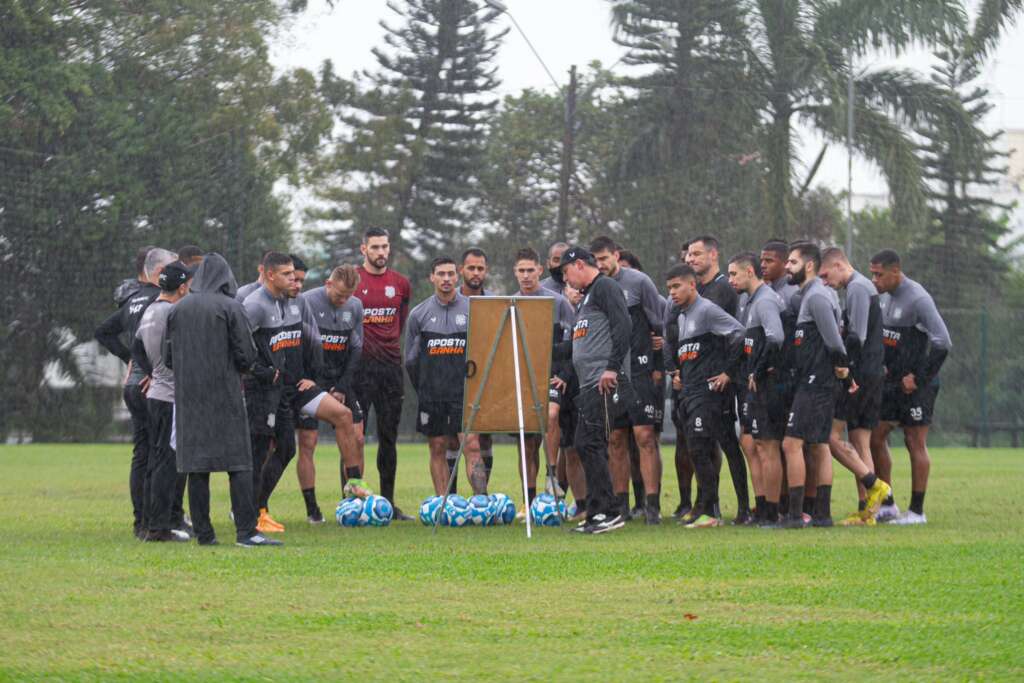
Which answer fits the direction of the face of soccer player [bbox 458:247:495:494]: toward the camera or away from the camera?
toward the camera

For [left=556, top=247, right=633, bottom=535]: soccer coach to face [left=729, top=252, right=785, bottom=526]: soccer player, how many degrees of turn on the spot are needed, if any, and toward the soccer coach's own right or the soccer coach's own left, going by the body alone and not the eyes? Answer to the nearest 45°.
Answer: approximately 135° to the soccer coach's own right

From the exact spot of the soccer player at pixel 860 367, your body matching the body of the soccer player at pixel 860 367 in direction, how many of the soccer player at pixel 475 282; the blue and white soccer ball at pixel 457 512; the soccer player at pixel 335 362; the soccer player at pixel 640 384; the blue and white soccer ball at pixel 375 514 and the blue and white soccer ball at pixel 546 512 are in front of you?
6

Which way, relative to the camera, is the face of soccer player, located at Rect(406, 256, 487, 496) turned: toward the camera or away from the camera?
toward the camera

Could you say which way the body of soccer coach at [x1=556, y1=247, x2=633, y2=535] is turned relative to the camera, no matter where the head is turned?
to the viewer's left

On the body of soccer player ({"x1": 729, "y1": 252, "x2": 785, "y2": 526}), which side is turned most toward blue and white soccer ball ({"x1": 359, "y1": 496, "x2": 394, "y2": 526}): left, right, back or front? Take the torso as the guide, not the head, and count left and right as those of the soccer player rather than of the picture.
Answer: front

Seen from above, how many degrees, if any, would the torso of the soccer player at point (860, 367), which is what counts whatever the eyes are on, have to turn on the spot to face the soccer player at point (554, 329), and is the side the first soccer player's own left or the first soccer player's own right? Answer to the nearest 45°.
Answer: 0° — they already face them

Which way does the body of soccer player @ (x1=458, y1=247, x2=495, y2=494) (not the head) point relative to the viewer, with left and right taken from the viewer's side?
facing the viewer

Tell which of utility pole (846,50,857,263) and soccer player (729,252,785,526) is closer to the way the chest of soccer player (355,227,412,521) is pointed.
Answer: the soccer player

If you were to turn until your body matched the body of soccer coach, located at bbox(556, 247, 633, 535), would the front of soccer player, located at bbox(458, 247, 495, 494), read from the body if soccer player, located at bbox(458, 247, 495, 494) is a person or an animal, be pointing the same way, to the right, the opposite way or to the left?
to the left

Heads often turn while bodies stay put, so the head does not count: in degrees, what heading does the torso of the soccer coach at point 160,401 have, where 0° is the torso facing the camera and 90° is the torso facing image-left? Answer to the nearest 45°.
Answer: approximately 270°

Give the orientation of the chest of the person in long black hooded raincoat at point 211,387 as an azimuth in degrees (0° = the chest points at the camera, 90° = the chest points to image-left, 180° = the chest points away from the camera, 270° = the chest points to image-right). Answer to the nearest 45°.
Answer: approximately 225°

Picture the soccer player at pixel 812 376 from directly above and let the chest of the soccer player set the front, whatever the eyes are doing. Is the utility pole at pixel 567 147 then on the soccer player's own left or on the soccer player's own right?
on the soccer player's own right

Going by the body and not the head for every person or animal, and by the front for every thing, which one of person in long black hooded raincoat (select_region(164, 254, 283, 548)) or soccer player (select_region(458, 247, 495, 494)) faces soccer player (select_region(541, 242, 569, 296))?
person in long black hooded raincoat (select_region(164, 254, 283, 548))

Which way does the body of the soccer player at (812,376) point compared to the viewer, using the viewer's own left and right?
facing to the left of the viewer

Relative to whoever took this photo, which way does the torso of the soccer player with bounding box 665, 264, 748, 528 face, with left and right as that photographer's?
facing the viewer and to the left of the viewer

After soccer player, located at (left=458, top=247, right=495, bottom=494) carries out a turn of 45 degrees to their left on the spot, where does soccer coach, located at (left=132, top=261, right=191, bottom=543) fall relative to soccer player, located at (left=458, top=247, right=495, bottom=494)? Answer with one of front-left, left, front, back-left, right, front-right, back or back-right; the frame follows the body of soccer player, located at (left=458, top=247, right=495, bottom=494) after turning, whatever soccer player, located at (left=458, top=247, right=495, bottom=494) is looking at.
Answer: right

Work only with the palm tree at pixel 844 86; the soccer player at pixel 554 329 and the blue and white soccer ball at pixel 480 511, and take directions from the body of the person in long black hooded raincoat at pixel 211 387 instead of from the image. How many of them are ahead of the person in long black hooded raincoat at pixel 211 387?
3

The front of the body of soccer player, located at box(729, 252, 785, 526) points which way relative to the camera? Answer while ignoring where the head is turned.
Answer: to the viewer's left

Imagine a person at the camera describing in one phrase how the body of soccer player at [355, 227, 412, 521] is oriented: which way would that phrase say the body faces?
toward the camera
